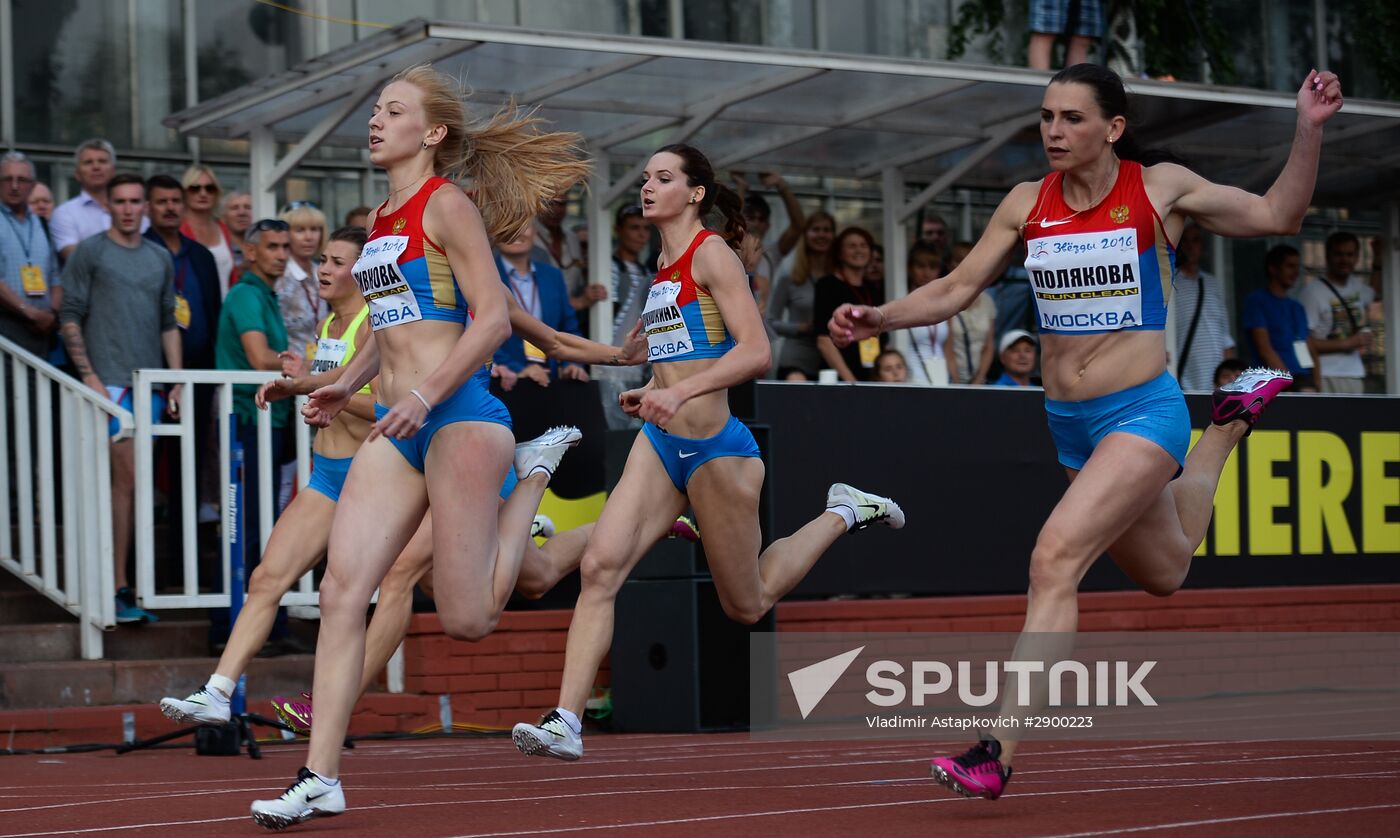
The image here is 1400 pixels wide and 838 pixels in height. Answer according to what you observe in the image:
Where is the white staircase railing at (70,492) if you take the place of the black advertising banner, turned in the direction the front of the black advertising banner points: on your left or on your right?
on your right

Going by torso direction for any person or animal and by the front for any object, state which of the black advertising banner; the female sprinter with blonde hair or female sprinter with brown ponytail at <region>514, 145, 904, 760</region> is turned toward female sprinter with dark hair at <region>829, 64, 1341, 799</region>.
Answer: the black advertising banner

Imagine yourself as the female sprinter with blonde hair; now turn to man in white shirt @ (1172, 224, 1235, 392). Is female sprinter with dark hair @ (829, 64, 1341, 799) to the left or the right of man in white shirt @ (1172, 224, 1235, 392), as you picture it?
right

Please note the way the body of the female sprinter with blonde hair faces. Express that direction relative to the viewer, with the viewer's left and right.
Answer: facing the viewer and to the left of the viewer

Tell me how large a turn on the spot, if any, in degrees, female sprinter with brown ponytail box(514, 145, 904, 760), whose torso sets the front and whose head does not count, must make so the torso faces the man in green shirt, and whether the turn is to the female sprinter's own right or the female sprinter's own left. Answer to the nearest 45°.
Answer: approximately 90° to the female sprinter's own right

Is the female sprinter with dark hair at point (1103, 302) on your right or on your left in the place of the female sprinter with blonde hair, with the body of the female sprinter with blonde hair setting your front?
on your left

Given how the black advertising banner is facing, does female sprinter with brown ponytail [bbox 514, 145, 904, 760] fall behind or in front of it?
in front

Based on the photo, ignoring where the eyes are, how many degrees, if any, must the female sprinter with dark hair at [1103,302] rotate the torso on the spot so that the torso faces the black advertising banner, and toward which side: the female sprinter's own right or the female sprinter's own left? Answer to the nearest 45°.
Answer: approximately 135° to the female sprinter's own right

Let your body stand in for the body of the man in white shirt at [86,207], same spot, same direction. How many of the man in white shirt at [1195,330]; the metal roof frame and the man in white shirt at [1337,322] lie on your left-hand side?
3

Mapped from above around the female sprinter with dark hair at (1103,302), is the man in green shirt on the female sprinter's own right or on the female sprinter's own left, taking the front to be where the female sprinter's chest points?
on the female sprinter's own right

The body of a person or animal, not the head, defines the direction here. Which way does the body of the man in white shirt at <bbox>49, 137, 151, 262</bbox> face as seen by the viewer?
toward the camera

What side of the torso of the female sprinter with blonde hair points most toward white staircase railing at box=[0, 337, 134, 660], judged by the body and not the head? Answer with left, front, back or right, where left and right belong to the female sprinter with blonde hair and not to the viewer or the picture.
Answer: right

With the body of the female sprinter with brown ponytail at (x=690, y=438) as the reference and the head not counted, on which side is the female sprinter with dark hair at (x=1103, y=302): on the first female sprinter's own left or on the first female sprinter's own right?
on the first female sprinter's own left

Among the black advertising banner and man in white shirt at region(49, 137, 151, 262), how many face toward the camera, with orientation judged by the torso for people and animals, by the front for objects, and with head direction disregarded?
2

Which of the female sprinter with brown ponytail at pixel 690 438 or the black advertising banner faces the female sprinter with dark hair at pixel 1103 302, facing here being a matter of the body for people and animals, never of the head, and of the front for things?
the black advertising banner

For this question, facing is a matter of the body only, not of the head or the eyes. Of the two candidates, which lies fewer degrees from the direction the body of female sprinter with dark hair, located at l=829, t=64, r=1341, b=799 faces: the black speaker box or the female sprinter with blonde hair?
the female sprinter with blonde hair

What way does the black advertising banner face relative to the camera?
toward the camera
